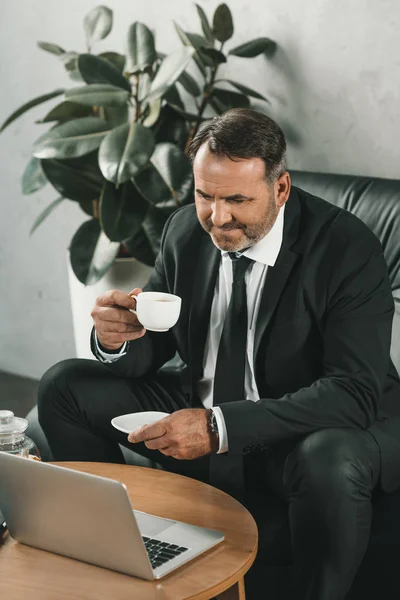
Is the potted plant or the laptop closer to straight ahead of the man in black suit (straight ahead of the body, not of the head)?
the laptop

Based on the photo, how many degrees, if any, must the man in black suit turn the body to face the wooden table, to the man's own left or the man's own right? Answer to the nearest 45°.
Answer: approximately 45° to the man's own left

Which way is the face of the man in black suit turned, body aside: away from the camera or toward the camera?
toward the camera

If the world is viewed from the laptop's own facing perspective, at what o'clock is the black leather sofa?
The black leather sofa is roughly at 12 o'clock from the laptop.

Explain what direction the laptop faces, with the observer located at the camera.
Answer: facing away from the viewer and to the right of the viewer

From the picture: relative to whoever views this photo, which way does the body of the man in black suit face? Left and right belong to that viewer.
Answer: facing the viewer and to the left of the viewer

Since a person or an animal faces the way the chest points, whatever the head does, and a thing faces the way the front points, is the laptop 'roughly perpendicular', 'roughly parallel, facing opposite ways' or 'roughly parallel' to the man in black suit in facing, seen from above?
roughly parallel, facing opposite ways

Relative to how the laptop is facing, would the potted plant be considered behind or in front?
in front

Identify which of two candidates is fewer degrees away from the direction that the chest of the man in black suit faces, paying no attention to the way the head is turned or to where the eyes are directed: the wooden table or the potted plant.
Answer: the wooden table

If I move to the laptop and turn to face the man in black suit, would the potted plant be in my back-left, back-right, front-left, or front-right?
front-left

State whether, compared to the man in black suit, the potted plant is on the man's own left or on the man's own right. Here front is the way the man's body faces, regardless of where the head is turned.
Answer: on the man's own right
